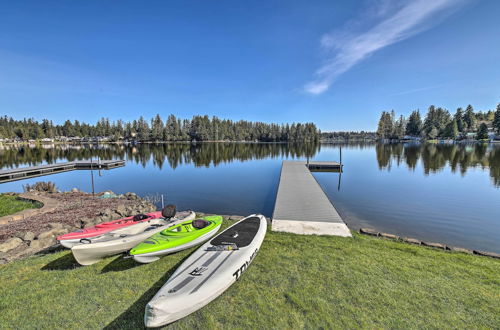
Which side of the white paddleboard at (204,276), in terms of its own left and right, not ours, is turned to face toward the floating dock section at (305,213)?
back

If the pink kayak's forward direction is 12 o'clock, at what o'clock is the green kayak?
The green kayak is roughly at 9 o'clock from the pink kayak.

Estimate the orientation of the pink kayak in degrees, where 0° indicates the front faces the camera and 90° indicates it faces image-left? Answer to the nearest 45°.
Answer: approximately 45°

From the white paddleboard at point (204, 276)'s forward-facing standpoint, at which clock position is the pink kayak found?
The pink kayak is roughly at 3 o'clock from the white paddleboard.

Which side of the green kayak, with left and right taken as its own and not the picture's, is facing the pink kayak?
right

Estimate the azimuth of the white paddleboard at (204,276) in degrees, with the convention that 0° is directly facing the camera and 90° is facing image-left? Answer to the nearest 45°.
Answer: approximately 45°

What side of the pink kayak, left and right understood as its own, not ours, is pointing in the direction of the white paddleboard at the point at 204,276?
left
